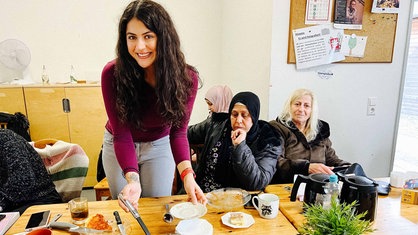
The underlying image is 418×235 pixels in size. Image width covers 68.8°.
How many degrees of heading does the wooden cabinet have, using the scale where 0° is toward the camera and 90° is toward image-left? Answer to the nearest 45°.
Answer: approximately 0°

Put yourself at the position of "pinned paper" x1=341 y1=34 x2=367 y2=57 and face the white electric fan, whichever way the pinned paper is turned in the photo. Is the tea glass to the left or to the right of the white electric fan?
left

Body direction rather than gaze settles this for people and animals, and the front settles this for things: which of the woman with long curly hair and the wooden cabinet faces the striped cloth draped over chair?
the wooden cabinet

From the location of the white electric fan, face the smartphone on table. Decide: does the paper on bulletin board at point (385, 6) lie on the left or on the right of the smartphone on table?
left

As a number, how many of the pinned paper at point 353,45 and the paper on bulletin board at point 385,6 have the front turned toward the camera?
2

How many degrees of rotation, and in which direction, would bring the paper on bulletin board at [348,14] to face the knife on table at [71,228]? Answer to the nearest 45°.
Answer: approximately 45° to its right

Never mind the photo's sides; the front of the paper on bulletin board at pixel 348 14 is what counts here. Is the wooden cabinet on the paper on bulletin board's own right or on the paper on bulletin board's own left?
on the paper on bulletin board's own right

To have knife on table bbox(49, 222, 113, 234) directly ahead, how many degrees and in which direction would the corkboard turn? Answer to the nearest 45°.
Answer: approximately 45° to its right

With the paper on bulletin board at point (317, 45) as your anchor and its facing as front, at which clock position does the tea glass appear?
The tea glass is roughly at 1 o'clock from the paper on bulletin board.
